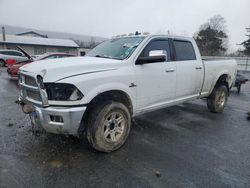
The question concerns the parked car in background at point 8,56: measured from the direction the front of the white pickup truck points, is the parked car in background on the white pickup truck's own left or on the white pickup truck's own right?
on the white pickup truck's own right

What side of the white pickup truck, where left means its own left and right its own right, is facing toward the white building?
right

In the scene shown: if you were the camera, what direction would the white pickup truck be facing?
facing the viewer and to the left of the viewer

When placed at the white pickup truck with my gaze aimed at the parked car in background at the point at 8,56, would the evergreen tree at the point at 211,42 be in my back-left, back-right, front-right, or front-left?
front-right

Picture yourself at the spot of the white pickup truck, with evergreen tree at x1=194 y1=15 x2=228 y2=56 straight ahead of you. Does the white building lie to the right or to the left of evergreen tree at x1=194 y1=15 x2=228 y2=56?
left

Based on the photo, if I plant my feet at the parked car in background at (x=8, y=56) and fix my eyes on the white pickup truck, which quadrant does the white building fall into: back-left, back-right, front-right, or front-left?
back-left

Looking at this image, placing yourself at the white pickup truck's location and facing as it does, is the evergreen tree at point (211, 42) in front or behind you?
behind
